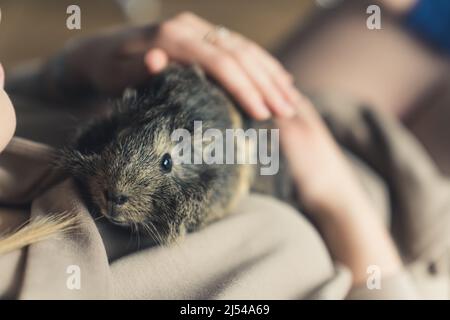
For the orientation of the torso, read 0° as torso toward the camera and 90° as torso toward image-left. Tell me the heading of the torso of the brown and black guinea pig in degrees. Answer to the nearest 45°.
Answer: approximately 45°
